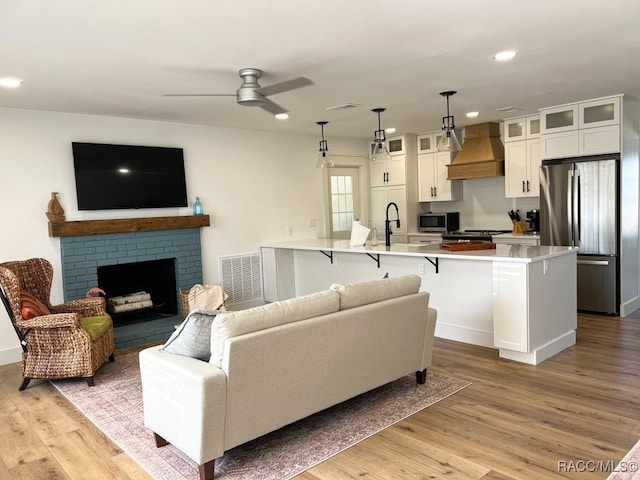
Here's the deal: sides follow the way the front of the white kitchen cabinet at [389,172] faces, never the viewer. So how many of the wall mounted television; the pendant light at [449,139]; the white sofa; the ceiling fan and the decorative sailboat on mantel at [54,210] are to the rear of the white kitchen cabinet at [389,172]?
0

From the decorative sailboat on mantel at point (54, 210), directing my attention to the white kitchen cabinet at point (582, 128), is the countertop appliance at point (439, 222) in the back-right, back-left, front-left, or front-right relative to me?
front-left

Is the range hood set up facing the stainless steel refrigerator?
no

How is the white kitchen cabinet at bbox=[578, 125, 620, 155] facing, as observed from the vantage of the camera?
facing the viewer and to the left of the viewer

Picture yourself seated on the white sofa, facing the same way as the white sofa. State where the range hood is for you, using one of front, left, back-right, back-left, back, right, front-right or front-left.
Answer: right

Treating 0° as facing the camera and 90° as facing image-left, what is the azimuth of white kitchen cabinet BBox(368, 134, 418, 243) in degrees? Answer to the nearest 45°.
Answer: approximately 45°

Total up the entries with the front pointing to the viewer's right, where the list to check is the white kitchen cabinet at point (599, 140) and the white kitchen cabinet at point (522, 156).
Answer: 0

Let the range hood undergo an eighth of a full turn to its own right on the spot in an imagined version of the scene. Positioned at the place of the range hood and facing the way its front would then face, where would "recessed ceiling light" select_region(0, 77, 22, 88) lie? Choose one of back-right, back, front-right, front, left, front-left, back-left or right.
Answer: front-left

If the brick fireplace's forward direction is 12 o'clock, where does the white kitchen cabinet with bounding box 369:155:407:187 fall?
The white kitchen cabinet is roughly at 10 o'clock from the brick fireplace.

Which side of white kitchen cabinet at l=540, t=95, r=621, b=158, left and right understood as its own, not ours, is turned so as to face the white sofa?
front

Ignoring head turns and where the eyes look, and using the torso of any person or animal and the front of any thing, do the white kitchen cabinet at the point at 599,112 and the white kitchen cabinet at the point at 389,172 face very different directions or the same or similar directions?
same or similar directions

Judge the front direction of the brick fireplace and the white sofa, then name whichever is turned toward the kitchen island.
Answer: the brick fireplace

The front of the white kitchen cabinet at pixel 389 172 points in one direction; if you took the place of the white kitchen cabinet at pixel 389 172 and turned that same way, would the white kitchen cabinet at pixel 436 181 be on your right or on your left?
on your left

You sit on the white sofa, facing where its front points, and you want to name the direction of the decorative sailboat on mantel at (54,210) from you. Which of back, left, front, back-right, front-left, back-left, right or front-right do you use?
front

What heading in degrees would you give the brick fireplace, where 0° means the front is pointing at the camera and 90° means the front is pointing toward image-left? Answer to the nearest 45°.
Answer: approximately 315°
